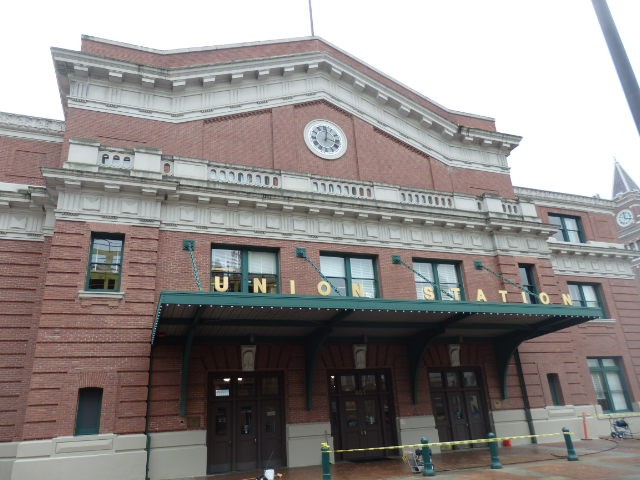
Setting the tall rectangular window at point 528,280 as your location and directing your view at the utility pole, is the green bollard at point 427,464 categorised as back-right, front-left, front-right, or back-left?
front-right

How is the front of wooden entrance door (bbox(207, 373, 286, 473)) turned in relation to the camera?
facing the viewer and to the right of the viewer

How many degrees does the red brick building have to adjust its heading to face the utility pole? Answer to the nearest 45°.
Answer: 0° — it already faces it

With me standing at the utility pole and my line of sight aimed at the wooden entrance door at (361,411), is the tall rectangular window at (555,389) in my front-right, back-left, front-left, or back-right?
front-right

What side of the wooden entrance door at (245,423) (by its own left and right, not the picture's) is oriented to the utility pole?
front

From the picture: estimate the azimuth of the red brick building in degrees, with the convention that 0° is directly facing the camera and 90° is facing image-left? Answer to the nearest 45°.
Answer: approximately 315°

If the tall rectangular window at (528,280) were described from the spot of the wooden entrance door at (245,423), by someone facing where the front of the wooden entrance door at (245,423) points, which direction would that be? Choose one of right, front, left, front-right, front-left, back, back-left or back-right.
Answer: front-left

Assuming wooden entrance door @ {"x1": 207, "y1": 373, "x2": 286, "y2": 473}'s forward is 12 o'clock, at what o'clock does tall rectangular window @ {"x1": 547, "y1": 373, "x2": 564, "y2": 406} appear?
The tall rectangular window is roughly at 10 o'clock from the wooden entrance door.

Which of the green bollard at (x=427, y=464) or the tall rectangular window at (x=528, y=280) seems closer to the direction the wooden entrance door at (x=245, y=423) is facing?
the green bollard

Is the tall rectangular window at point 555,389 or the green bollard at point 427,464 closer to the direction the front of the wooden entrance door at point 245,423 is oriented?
the green bollard
